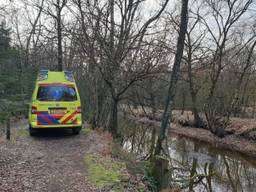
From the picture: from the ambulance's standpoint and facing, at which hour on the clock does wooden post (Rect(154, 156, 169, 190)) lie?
The wooden post is roughly at 5 o'clock from the ambulance.

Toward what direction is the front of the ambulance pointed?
away from the camera

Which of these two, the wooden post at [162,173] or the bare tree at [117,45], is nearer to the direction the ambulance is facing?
the bare tree

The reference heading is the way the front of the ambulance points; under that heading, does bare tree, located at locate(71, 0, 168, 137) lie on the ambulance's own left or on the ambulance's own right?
on the ambulance's own right
